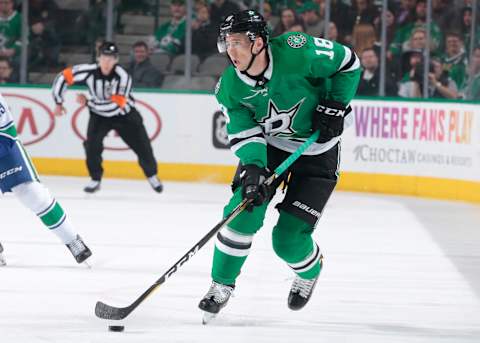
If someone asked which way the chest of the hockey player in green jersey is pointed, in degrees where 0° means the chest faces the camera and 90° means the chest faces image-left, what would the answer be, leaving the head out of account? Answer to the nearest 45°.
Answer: approximately 45°

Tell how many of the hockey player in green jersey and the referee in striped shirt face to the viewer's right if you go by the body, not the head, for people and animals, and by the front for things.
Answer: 0

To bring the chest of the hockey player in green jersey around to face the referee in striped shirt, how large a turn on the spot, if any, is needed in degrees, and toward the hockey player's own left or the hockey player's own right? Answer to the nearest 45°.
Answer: approximately 135° to the hockey player's own right

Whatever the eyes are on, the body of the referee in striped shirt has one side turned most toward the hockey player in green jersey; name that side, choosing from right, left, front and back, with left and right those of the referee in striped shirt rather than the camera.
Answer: front

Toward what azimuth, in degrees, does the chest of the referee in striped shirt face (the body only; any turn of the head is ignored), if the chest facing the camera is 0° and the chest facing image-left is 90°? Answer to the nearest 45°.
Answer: approximately 0°
